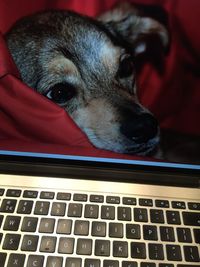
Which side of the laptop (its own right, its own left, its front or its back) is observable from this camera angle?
front
